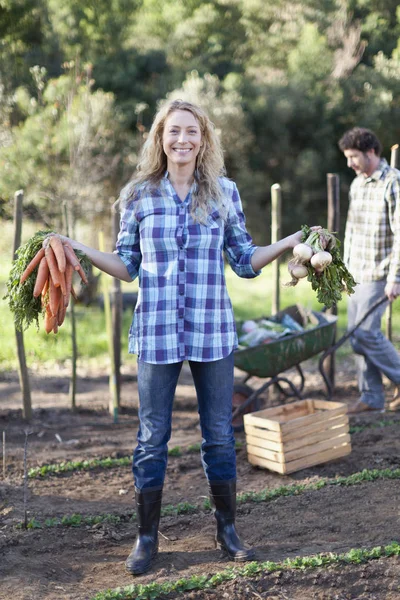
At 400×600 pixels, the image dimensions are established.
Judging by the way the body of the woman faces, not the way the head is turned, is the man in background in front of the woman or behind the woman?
behind

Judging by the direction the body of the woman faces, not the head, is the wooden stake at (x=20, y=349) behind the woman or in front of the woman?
behind

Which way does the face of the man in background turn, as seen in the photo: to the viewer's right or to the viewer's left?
to the viewer's left

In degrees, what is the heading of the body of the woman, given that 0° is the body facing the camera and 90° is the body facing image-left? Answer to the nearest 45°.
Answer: approximately 0°

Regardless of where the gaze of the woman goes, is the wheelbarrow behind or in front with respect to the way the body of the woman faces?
behind

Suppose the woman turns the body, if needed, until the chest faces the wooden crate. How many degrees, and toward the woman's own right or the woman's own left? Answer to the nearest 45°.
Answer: approximately 135° to the woman's own left

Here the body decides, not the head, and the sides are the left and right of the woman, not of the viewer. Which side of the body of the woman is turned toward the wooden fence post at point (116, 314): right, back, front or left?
back
